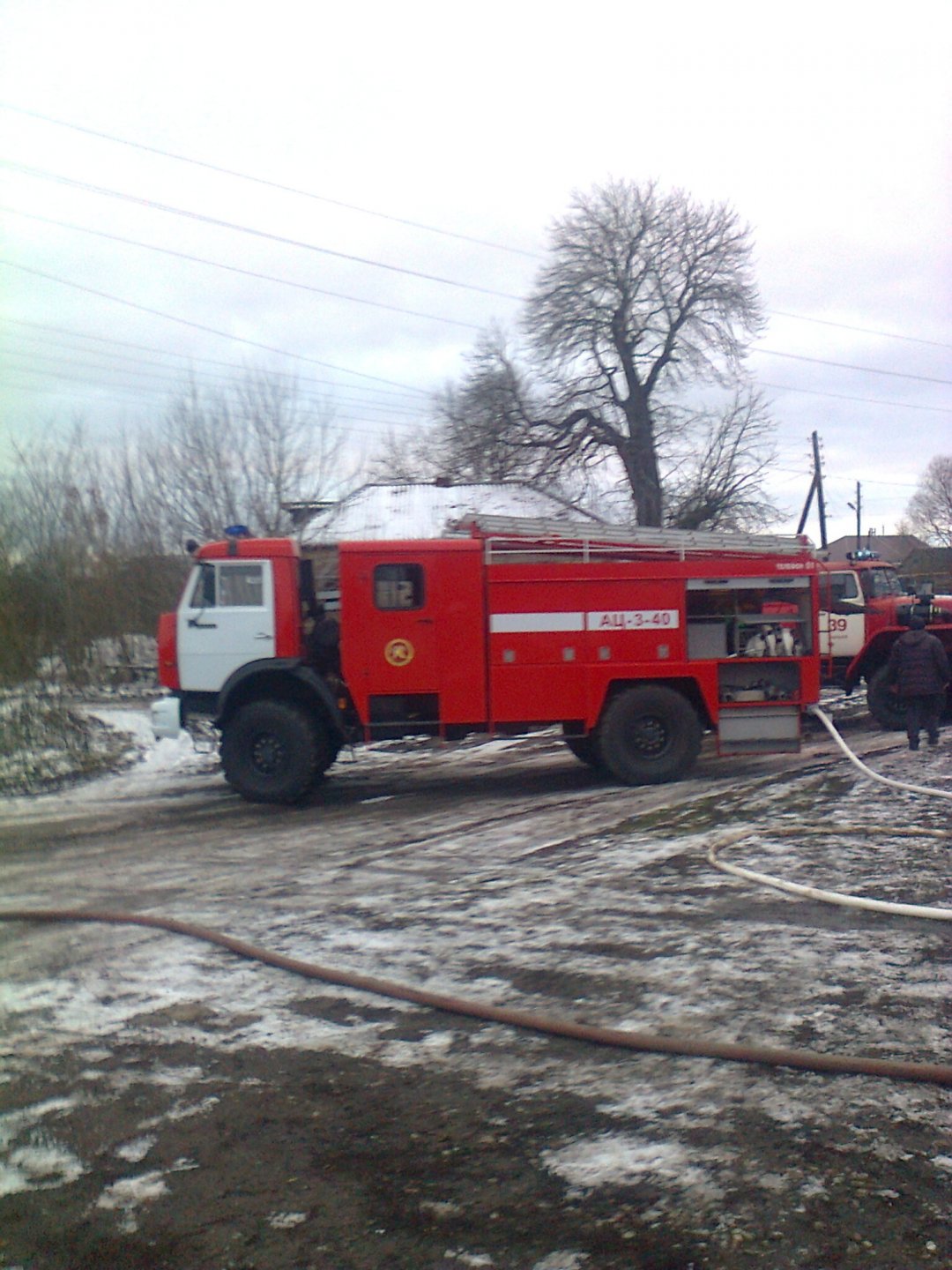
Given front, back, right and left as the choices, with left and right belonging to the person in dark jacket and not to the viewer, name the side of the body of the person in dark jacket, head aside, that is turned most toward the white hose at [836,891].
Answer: back

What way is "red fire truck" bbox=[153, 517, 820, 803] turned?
to the viewer's left

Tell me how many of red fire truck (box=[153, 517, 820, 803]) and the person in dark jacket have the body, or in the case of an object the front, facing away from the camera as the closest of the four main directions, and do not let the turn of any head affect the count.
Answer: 1

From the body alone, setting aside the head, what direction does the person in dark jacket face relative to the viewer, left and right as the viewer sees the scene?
facing away from the viewer
